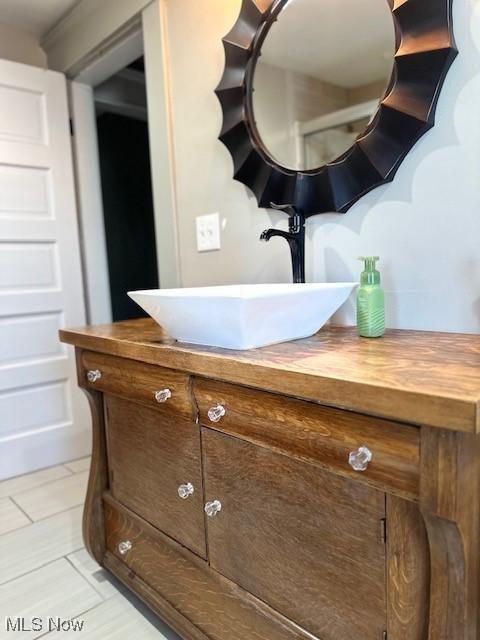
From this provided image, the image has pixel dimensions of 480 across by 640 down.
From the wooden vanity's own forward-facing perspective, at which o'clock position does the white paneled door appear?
The white paneled door is roughly at 3 o'clock from the wooden vanity.

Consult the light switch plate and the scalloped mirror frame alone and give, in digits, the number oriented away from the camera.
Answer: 0

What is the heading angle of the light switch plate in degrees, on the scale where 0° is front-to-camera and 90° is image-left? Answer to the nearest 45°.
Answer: approximately 45°

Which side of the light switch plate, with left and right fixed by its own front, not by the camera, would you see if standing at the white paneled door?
right

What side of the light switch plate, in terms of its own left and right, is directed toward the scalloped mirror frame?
left

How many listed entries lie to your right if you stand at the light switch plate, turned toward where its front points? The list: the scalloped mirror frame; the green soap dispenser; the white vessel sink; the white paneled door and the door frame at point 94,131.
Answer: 2

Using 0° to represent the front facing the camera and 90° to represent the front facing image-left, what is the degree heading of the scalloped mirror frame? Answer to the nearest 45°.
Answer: approximately 45°

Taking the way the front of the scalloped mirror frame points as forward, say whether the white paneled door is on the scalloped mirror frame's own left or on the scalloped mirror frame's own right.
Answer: on the scalloped mirror frame's own right
